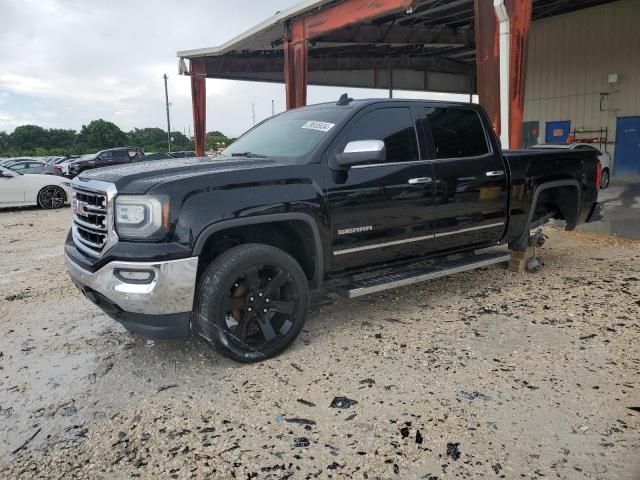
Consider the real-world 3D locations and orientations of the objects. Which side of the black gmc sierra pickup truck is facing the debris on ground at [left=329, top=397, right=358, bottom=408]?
left

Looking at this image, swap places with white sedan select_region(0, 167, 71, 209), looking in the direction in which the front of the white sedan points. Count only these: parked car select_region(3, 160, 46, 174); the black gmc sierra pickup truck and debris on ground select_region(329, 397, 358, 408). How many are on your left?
1

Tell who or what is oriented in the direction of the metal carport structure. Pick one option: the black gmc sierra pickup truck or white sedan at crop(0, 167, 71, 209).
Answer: the white sedan

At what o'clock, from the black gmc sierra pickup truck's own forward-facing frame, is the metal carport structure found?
The metal carport structure is roughly at 5 o'clock from the black gmc sierra pickup truck.

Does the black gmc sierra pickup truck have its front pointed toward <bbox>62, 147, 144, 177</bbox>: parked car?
no

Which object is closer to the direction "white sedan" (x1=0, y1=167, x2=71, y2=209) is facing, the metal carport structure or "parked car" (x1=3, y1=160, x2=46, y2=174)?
the metal carport structure

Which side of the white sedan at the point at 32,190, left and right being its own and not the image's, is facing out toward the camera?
right

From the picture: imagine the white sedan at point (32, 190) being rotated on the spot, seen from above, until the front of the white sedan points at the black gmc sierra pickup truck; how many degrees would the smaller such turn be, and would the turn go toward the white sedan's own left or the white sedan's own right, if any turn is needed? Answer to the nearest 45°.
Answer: approximately 90° to the white sedan's own right

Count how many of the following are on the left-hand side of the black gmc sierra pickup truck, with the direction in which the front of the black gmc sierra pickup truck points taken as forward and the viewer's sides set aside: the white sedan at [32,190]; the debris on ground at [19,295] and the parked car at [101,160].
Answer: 0

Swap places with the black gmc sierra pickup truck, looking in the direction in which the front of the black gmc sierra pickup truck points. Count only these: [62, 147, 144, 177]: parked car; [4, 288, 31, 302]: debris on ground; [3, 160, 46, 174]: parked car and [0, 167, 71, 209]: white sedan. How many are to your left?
0

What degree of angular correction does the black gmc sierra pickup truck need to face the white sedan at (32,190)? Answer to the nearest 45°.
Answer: approximately 90° to its right

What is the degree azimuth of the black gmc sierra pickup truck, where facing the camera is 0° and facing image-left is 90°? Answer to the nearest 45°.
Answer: approximately 45°
